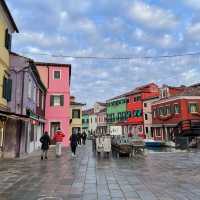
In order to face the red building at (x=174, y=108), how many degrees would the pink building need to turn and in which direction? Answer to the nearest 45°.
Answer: approximately 90° to its left

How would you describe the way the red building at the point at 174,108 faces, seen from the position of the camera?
facing the viewer and to the left of the viewer

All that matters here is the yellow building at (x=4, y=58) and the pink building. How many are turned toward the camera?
1

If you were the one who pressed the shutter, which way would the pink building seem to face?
facing the viewer

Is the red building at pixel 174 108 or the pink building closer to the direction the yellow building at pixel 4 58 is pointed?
the red building

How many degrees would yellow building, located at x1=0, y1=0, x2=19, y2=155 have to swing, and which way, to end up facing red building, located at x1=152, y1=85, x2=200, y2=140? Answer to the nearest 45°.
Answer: approximately 45° to its left

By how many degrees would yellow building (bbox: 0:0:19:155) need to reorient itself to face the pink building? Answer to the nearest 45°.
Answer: approximately 90° to its left

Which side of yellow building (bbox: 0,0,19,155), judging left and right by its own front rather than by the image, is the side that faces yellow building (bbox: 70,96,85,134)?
left

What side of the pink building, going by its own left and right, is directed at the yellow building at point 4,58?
front

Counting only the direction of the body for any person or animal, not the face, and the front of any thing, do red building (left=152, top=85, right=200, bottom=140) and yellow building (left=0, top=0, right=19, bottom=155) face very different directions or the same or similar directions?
very different directions

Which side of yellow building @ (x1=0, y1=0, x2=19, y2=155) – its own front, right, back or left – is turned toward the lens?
right
